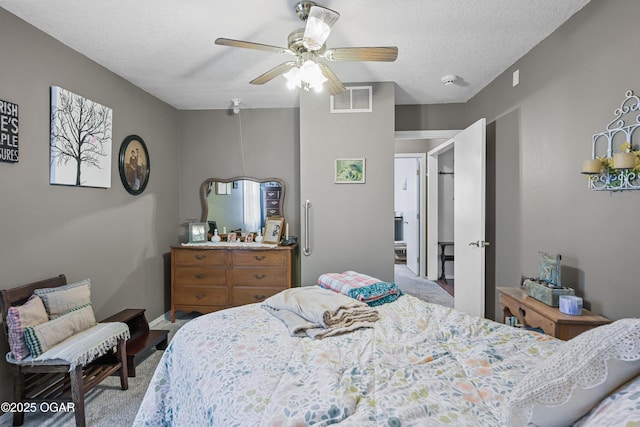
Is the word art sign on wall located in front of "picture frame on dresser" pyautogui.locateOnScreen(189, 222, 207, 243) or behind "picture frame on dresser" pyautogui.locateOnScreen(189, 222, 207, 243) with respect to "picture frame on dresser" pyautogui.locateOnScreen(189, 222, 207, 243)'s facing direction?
in front

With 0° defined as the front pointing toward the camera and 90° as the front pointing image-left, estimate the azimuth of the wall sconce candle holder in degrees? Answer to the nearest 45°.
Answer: approximately 45°

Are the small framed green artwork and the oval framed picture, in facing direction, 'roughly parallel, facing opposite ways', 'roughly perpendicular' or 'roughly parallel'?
roughly perpendicular

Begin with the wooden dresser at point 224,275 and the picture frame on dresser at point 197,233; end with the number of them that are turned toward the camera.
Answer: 2

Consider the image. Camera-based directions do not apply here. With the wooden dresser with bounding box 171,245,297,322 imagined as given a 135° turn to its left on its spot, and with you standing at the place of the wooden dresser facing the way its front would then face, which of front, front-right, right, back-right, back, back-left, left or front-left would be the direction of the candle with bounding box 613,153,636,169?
right

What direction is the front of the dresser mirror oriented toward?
toward the camera

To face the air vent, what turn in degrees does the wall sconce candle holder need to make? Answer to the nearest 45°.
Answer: approximately 45° to its right

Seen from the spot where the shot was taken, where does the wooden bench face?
facing the viewer and to the right of the viewer

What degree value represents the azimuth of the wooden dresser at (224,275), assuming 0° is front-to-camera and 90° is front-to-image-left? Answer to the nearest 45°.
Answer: approximately 0°

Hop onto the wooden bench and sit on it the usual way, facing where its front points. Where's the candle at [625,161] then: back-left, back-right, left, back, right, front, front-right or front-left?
front

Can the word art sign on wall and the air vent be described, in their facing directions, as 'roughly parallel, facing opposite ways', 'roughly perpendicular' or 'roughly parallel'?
roughly perpendicular

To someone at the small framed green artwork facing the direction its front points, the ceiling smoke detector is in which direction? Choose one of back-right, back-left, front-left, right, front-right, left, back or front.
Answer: left

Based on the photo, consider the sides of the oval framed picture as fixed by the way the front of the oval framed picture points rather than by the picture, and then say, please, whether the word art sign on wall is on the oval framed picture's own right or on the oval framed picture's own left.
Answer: on the oval framed picture's own right

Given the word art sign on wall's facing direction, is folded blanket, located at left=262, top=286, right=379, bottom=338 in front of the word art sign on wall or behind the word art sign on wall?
in front

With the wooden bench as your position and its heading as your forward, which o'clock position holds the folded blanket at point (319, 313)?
The folded blanket is roughly at 12 o'clock from the wooden bench.

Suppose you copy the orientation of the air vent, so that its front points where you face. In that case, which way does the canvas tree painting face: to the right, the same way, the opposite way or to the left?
to the left

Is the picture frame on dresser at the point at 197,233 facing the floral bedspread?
yes

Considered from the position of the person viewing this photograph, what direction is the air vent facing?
facing the viewer

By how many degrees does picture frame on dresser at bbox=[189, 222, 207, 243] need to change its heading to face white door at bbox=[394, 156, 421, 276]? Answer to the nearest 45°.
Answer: approximately 90° to its left
